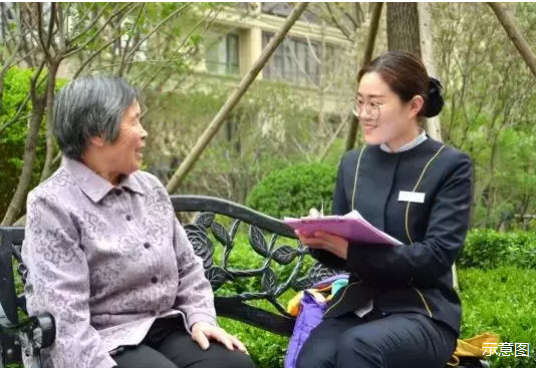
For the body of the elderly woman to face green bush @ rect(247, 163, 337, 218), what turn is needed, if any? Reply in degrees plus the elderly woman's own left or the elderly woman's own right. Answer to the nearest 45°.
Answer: approximately 135° to the elderly woman's own left

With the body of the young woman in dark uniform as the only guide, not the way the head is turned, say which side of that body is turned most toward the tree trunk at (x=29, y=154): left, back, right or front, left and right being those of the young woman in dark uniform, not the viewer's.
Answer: right

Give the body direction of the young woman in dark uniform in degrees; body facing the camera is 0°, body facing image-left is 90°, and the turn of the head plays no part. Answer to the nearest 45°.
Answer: approximately 45°

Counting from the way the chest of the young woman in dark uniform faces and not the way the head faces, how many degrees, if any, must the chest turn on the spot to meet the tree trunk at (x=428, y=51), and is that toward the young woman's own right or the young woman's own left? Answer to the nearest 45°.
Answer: approximately 135° to the young woman's own right

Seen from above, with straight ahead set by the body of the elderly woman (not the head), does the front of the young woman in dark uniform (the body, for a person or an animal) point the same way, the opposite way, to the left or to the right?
to the right

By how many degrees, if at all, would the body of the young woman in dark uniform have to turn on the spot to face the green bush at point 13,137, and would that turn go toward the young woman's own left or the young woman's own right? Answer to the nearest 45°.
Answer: approximately 90° to the young woman's own right

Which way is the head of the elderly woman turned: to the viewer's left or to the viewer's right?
to the viewer's right

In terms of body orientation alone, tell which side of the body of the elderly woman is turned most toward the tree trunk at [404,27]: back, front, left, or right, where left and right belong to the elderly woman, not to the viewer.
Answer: left

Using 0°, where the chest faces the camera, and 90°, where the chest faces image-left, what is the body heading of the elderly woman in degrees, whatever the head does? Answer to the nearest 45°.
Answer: approximately 315°

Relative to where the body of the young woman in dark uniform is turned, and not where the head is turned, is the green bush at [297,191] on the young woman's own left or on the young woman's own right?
on the young woman's own right
